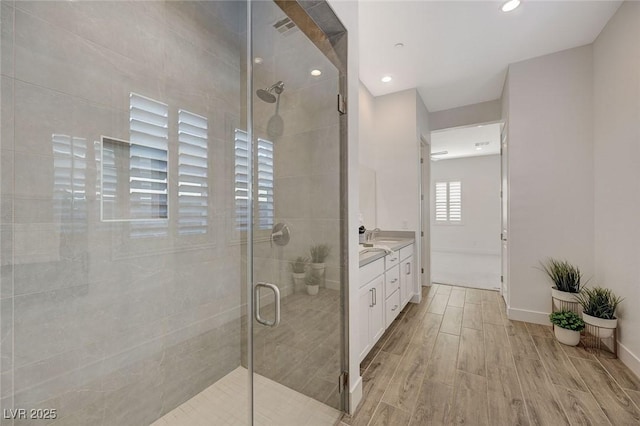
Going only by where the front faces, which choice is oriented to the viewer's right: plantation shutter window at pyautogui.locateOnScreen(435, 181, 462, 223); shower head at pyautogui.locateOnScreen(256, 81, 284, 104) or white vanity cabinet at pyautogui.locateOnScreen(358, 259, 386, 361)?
the white vanity cabinet

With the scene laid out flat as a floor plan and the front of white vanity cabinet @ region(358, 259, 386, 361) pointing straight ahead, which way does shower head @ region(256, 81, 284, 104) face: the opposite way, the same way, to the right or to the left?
to the right

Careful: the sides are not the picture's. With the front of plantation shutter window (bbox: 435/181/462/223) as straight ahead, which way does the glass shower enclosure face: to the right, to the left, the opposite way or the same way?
to the left

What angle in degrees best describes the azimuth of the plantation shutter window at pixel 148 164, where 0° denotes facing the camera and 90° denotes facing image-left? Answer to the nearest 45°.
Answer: approximately 315°

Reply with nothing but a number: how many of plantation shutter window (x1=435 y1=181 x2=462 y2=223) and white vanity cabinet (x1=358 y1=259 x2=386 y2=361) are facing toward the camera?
1

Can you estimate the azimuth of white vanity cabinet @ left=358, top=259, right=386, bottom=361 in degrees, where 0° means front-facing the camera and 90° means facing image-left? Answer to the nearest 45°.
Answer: approximately 270°

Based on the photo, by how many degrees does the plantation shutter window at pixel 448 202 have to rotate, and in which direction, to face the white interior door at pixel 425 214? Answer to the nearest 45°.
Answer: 0° — it already faces it

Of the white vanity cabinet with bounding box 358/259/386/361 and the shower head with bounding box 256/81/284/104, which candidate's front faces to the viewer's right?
the white vanity cabinet

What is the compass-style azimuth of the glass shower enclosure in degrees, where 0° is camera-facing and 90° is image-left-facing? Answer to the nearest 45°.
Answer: approximately 315°
